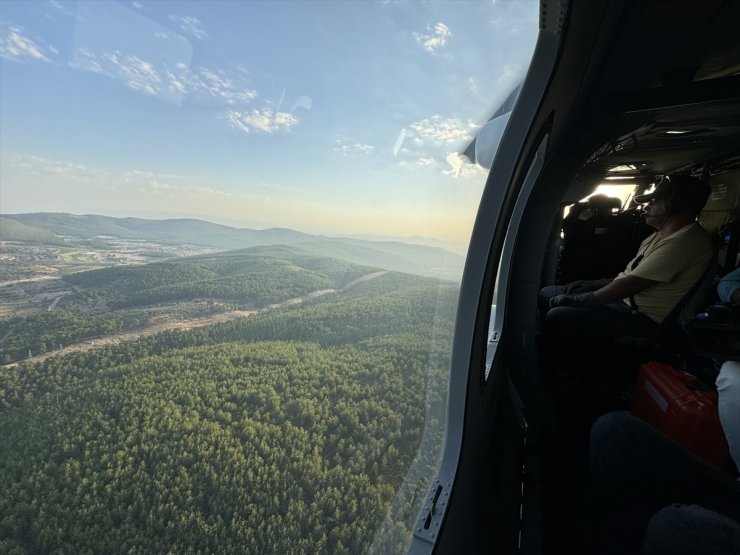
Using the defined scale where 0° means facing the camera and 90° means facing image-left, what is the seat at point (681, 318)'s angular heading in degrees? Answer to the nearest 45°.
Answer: approximately 90°

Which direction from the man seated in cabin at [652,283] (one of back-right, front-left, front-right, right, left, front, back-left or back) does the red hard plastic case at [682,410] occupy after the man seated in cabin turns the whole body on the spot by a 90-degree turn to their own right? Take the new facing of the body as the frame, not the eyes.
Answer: back

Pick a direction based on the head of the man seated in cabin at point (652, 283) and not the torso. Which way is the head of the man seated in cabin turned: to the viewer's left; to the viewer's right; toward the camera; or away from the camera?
to the viewer's left

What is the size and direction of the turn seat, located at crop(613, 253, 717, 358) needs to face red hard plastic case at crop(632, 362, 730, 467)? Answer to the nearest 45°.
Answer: approximately 90° to its left

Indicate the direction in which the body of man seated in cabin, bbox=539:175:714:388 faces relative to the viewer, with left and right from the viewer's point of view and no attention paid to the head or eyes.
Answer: facing to the left of the viewer
